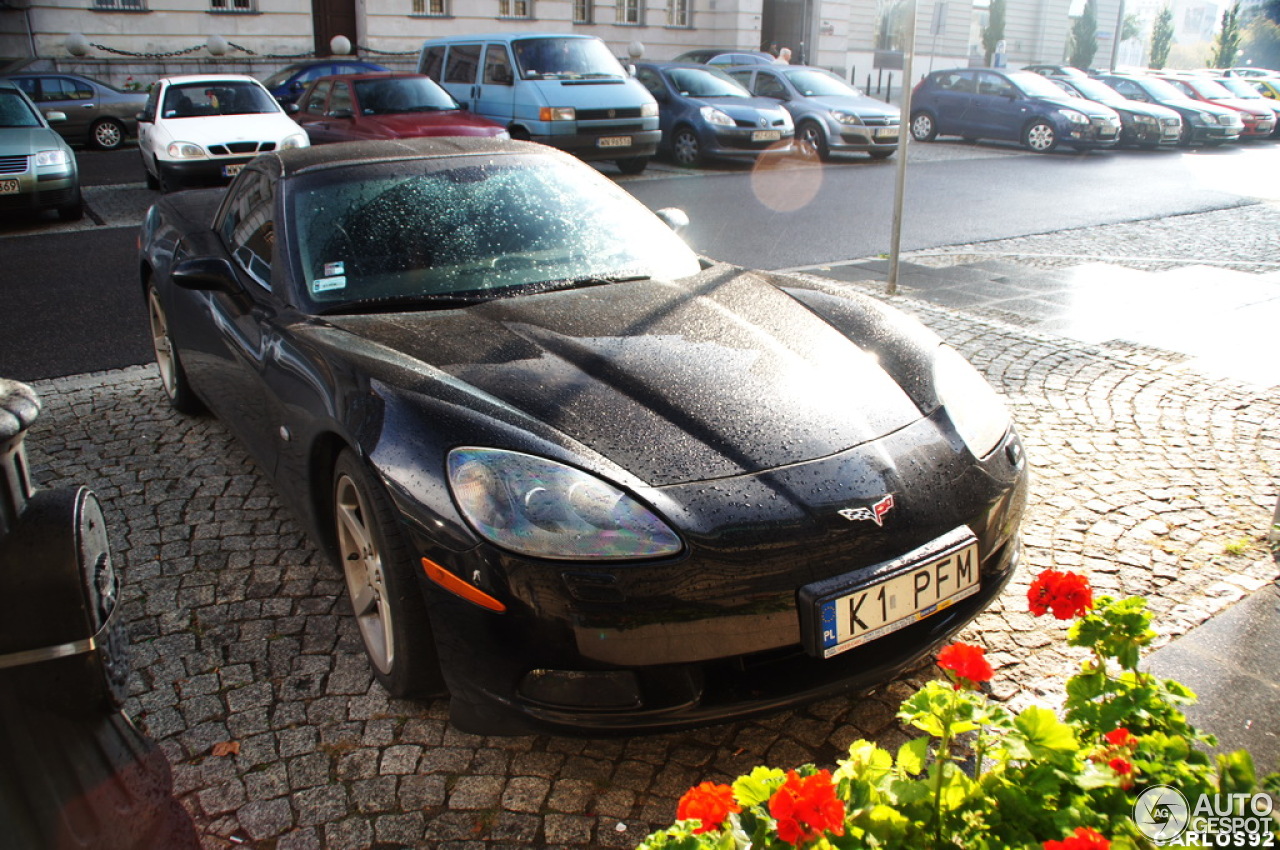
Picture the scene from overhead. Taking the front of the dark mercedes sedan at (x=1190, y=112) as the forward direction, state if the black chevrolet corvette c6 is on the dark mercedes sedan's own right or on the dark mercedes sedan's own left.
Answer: on the dark mercedes sedan's own right

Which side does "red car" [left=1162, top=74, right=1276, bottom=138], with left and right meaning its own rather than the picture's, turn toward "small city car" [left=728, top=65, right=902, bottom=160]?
right

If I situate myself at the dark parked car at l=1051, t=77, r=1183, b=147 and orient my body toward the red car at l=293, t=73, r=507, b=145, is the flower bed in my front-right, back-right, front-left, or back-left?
front-left

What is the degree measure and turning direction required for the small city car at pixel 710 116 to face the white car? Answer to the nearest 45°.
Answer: approximately 90° to its right

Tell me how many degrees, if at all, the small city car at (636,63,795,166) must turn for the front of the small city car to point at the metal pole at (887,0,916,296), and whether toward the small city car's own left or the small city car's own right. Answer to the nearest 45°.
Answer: approximately 45° to the small city car's own right

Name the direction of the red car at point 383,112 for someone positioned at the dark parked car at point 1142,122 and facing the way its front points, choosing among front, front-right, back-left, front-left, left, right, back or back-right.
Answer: right

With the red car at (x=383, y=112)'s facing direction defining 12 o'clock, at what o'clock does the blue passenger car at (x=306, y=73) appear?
The blue passenger car is roughly at 7 o'clock from the red car.

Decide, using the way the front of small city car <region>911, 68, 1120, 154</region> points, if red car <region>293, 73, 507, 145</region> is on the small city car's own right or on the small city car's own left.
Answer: on the small city car's own right

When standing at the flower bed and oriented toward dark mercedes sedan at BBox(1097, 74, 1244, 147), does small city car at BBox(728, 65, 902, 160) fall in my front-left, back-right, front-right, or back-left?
front-left

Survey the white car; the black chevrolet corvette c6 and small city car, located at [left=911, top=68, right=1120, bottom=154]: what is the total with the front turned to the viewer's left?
0

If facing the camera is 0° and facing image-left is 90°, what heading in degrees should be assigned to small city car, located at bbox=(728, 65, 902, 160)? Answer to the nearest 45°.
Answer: approximately 315°

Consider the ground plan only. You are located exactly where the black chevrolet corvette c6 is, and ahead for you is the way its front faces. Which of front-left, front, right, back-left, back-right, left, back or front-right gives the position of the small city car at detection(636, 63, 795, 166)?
back-left

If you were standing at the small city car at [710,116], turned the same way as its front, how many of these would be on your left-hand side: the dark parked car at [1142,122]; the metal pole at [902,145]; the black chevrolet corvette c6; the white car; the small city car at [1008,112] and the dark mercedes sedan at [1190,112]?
3

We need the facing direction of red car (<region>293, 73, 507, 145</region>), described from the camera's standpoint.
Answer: facing the viewer and to the right of the viewer
